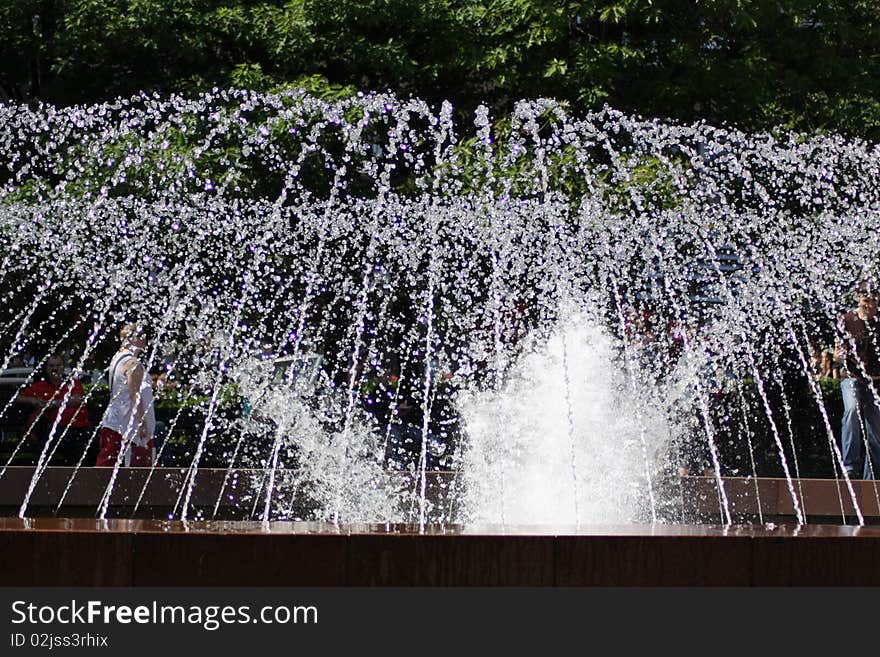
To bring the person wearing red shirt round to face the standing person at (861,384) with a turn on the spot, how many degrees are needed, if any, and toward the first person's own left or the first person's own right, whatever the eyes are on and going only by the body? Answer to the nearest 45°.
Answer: approximately 45° to the first person's own left

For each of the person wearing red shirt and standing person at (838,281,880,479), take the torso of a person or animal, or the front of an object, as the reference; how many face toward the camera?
2

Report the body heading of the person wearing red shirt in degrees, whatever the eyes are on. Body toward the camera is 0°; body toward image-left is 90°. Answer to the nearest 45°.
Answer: approximately 0°

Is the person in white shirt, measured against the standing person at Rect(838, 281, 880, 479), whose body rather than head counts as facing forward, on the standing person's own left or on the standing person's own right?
on the standing person's own right

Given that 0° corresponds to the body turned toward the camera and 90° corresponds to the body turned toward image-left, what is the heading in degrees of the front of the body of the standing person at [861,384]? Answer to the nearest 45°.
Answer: approximately 0°

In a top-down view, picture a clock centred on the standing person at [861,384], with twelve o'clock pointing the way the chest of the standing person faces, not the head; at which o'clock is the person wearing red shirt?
The person wearing red shirt is roughly at 3 o'clock from the standing person.
